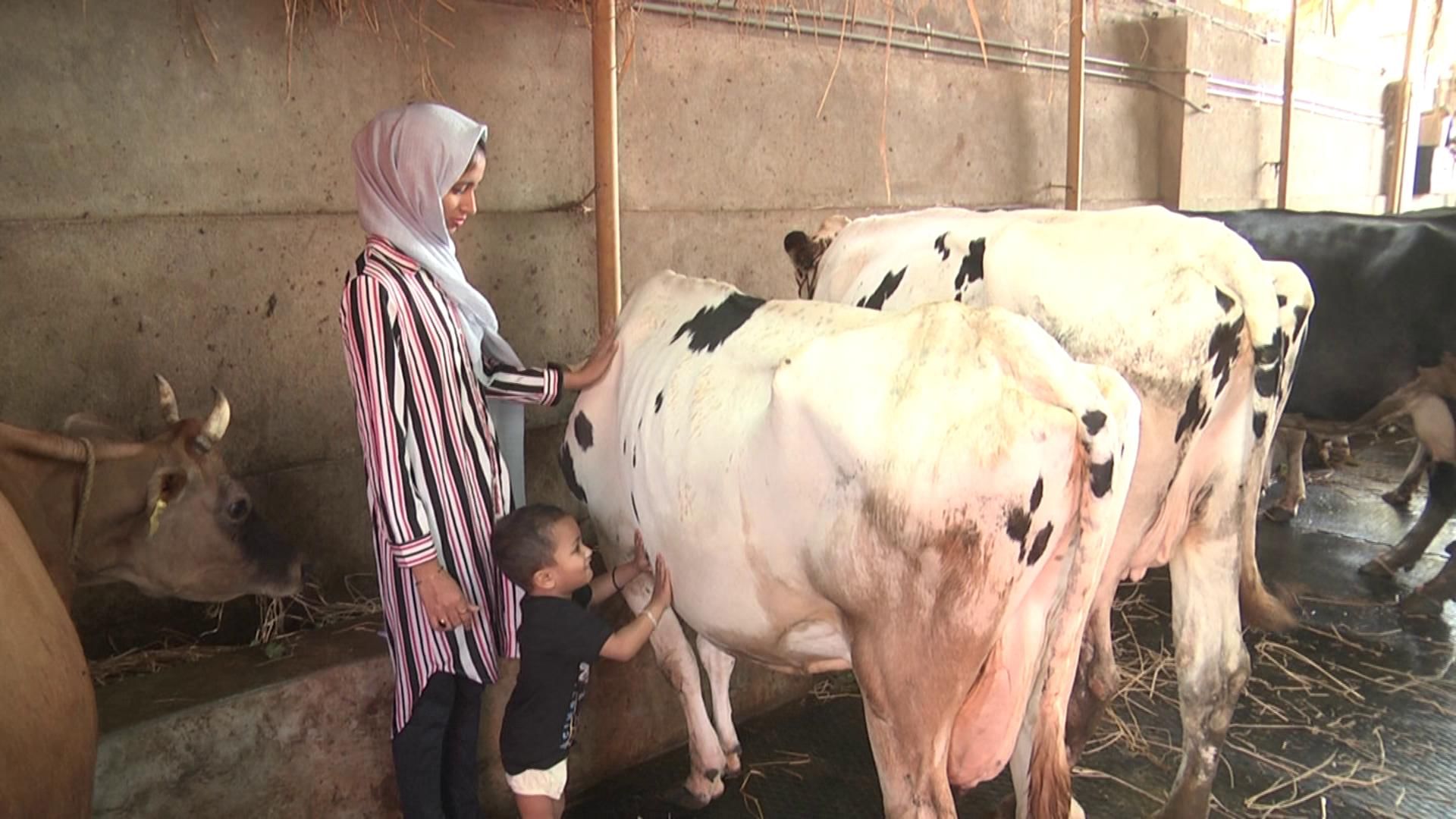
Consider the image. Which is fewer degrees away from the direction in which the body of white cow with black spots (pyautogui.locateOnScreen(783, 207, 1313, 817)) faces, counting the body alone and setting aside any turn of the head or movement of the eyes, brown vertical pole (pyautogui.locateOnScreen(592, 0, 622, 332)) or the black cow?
the brown vertical pole

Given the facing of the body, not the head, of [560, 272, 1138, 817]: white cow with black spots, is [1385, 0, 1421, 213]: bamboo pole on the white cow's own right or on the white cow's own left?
on the white cow's own right

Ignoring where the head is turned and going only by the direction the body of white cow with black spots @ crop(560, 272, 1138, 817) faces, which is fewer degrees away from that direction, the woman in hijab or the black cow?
the woman in hijab

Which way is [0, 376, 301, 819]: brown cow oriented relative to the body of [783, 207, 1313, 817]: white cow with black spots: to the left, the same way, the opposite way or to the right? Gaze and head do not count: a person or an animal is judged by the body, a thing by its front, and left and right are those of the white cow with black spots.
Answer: to the right

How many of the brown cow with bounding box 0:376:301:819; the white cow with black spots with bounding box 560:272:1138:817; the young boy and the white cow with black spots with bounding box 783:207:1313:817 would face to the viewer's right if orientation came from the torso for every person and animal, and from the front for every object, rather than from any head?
2

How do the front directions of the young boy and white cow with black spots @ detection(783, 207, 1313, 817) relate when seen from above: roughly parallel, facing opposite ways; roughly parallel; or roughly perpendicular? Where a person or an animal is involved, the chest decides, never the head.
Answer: roughly perpendicular

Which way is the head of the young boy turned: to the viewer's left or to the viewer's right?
to the viewer's right

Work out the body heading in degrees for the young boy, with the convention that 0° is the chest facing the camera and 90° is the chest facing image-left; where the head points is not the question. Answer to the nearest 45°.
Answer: approximately 270°

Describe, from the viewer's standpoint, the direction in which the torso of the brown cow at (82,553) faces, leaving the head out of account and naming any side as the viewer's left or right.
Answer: facing to the right of the viewer

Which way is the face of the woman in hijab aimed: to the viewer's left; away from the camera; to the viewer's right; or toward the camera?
to the viewer's right

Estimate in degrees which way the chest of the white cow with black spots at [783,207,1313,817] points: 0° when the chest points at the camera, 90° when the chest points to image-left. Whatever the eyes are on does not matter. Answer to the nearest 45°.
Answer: approximately 135°

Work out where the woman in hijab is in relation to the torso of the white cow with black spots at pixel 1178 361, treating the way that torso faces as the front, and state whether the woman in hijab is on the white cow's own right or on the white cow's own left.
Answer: on the white cow's own left

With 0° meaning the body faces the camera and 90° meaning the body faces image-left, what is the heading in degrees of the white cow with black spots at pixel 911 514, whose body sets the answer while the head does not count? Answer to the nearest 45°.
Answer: approximately 135°
